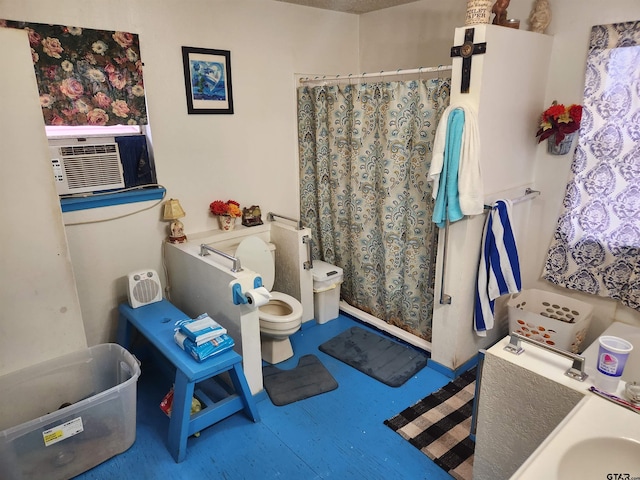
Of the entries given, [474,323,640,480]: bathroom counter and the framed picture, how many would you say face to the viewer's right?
0

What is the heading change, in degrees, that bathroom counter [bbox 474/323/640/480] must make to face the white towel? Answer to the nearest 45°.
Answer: approximately 90° to its right

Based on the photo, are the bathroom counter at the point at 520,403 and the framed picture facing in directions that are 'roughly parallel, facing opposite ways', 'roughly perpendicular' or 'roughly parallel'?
roughly perpendicular

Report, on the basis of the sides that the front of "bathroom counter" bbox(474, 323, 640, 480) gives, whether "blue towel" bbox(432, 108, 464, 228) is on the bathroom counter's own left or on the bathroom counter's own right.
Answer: on the bathroom counter's own right

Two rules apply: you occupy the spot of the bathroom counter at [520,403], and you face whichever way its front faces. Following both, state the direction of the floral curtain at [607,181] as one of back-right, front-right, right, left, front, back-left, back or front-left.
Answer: back-right

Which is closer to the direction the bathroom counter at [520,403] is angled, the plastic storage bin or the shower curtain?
the plastic storage bin

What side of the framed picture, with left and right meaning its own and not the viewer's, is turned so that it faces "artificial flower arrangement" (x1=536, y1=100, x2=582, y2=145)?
left

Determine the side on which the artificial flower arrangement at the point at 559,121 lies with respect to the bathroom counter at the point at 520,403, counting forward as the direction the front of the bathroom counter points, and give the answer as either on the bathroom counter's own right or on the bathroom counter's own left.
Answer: on the bathroom counter's own right

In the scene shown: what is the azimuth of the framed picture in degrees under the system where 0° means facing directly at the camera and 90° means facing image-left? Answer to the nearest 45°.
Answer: approximately 0°

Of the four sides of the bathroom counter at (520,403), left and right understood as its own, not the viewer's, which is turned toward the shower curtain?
right

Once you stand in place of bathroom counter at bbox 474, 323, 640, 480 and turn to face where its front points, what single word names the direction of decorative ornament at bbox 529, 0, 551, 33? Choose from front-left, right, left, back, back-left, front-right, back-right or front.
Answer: back-right

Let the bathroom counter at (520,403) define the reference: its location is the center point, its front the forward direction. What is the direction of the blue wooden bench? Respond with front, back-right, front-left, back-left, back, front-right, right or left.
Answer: front-right

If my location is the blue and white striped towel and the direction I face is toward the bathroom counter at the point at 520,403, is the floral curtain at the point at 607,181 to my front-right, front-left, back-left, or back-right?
back-left

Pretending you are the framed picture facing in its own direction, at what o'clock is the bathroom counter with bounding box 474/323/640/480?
The bathroom counter is roughly at 11 o'clock from the framed picture.
